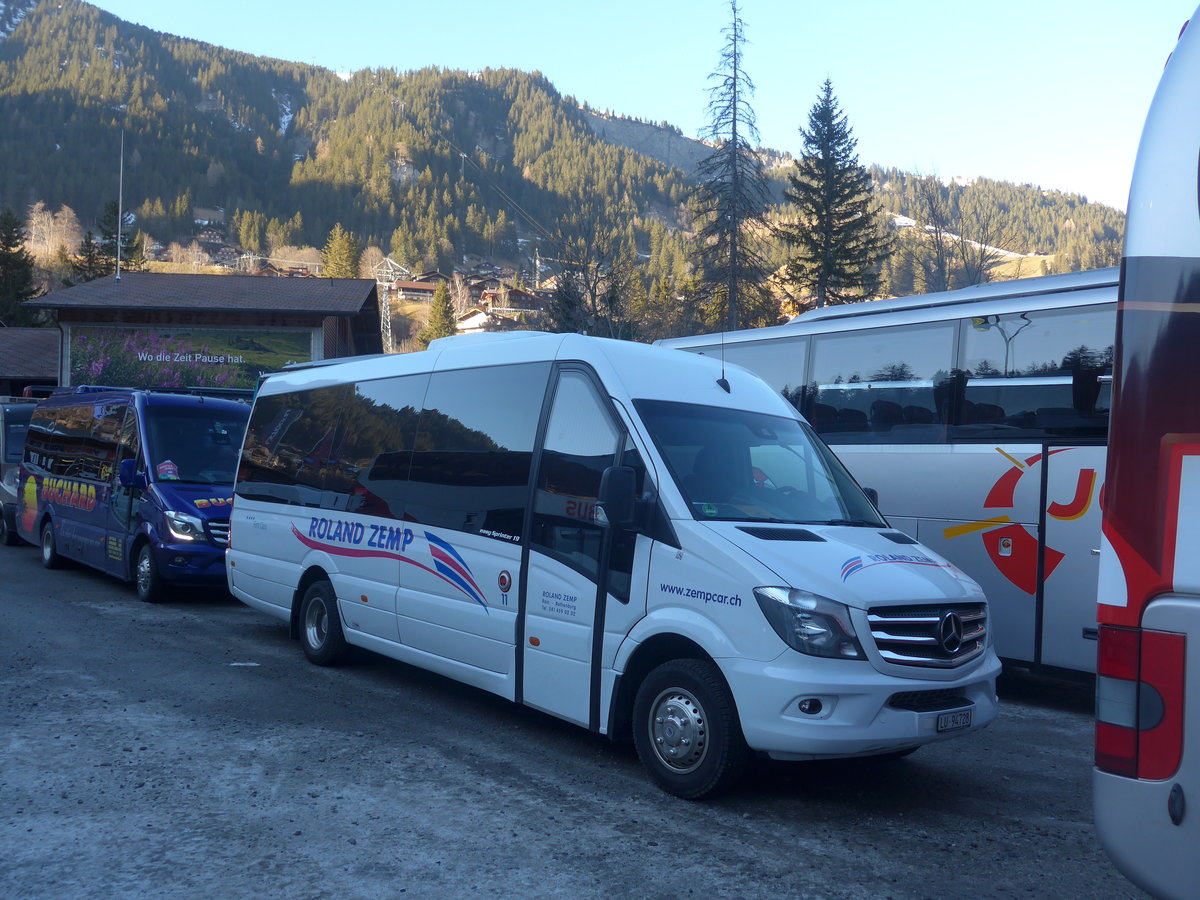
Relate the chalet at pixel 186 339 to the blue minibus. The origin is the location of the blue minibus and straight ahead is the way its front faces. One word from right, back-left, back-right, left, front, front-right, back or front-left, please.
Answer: back-left

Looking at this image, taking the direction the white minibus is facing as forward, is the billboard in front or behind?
behind

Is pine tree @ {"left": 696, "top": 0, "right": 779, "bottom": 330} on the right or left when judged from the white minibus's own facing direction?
on its left

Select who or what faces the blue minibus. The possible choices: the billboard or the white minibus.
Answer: the billboard

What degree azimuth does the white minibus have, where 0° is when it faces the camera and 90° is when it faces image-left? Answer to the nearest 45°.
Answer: approximately 315°

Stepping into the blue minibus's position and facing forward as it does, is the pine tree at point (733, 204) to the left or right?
on its left

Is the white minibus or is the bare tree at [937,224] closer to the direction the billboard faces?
the white minibus

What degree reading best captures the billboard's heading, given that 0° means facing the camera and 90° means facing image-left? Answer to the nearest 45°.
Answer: approximately 0°

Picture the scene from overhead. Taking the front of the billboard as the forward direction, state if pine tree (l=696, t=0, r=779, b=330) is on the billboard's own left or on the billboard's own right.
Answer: on the billboard's own left

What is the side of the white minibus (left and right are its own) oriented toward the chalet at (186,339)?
back

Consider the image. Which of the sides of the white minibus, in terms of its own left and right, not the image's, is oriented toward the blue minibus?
back

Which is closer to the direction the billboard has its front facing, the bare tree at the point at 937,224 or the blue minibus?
the blue minibus
